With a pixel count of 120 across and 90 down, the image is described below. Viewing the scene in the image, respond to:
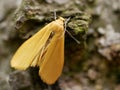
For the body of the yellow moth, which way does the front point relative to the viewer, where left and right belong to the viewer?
facing away from the viewer and to the right of the viewer
